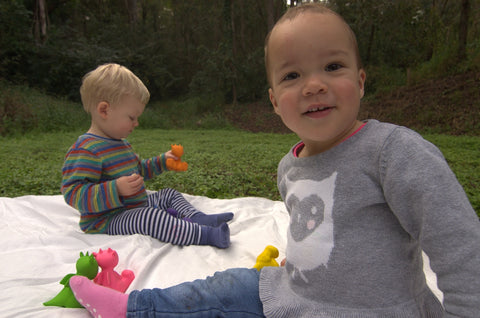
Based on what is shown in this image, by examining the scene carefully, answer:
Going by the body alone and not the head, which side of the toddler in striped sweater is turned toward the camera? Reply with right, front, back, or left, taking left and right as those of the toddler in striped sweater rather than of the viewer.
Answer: right

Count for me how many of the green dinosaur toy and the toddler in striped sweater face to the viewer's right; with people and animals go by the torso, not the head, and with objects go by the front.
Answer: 2

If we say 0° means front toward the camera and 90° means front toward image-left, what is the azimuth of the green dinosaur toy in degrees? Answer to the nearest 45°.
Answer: approximately 270°

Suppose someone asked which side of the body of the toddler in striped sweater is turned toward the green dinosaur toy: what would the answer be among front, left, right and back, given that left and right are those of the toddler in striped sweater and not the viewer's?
right

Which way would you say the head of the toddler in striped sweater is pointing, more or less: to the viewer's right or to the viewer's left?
to the viewer's right
